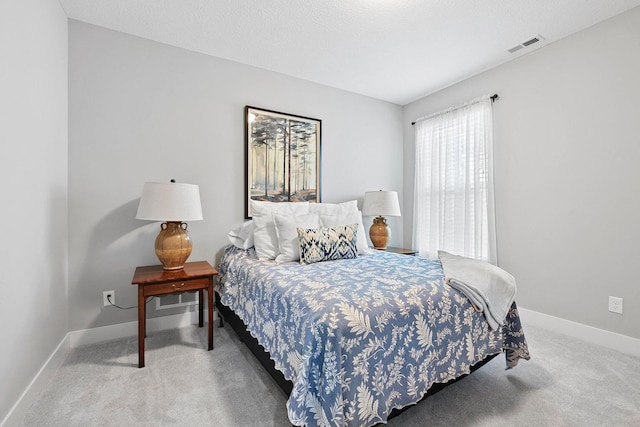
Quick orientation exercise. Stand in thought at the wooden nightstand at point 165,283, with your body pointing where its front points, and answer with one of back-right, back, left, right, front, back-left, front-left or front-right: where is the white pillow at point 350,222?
left

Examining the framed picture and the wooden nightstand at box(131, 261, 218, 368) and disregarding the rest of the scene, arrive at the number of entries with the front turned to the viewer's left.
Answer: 0

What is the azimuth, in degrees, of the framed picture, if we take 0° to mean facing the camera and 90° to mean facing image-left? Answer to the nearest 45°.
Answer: approximately 315°

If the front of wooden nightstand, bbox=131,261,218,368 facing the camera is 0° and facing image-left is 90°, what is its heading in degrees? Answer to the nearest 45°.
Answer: approximately 0°

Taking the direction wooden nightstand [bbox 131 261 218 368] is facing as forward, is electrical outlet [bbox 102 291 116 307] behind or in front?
behind

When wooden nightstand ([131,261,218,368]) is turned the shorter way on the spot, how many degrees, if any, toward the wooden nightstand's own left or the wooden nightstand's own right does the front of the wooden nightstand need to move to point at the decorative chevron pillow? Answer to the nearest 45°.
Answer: approximately 90° to the wooden nightstand's own left

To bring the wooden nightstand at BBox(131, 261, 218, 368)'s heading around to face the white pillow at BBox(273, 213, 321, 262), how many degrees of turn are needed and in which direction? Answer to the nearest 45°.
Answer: approximately 90° to its left

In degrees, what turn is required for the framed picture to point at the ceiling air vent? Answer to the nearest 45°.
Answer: approximately 45° to its left

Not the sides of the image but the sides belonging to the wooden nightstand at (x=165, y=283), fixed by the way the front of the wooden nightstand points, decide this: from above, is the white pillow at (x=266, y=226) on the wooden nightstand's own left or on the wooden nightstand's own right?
on the wooden nightstand's own left

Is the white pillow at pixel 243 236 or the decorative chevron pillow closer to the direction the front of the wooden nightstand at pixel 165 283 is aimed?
the decorative chevron pillow

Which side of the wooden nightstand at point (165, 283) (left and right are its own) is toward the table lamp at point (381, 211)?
left

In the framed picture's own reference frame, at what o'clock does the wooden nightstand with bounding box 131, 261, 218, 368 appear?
The wooden nightstand is roughly at 3 o'clock from the framed picture.

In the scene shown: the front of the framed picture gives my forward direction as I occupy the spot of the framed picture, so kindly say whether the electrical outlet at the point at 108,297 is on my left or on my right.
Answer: on my right
